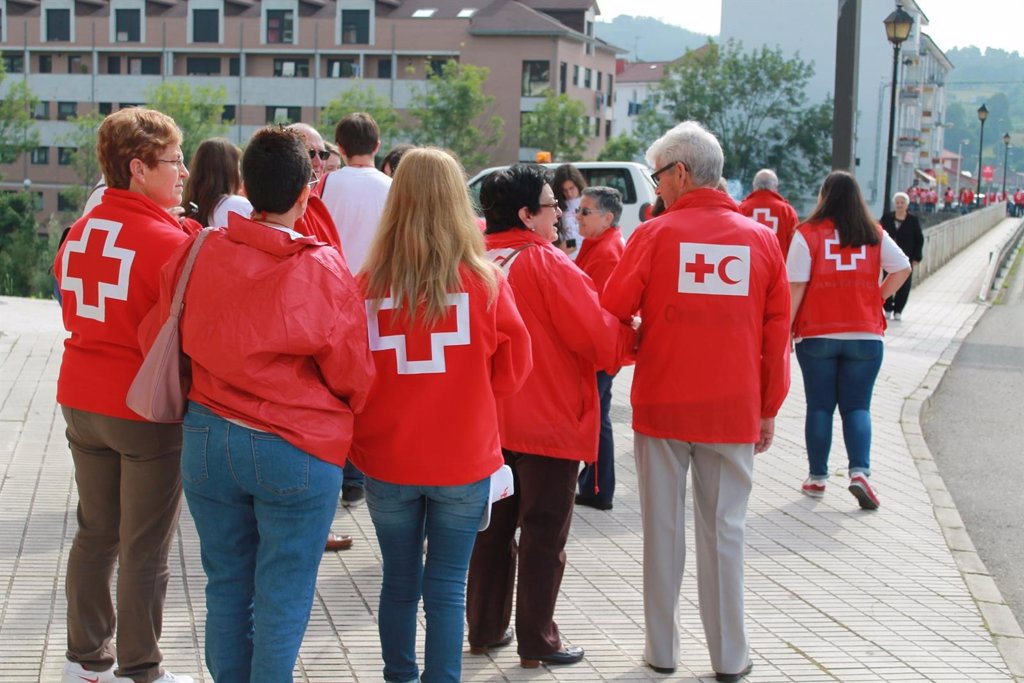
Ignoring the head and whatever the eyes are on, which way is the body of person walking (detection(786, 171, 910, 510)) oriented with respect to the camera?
away from the camera

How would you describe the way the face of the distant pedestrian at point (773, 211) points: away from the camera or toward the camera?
away from the camera

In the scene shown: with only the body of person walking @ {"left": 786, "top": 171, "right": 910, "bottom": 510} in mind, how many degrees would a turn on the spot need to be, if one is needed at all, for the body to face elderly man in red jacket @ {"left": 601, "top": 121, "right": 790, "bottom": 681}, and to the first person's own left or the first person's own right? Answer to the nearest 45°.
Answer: approximately 180°

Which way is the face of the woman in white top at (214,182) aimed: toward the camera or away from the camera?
away from the camera

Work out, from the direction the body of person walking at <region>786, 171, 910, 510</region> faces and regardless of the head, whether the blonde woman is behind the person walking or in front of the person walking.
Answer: behind

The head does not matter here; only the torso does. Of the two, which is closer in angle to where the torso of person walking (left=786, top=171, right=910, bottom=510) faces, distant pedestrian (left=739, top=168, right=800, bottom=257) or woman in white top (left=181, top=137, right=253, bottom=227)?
the distant pedestrian

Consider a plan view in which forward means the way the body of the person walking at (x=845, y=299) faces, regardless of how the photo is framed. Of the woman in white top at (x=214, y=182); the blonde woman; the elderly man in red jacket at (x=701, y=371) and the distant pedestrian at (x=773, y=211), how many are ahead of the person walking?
1

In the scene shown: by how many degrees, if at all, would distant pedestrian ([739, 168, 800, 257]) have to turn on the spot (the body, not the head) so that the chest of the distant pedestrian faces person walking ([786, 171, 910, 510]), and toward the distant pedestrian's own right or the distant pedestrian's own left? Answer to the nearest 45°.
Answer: approximately 180°

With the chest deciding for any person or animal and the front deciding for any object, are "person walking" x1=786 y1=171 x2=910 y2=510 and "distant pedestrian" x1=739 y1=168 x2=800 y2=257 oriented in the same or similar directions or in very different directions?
same or similar directions

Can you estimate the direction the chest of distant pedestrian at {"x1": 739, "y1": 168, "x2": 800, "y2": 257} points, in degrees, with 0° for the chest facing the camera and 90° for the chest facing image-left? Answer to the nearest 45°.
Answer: approximately 180°

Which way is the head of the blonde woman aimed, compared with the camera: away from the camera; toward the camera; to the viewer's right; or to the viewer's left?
away from the camera

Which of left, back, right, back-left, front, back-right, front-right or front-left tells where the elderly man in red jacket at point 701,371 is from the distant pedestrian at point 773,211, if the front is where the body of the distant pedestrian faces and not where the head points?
back

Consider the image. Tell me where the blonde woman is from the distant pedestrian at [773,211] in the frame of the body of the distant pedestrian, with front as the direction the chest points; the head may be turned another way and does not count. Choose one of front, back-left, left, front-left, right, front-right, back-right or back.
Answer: back

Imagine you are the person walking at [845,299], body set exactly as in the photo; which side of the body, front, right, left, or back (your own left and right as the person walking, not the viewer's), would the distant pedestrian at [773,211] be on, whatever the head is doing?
front
